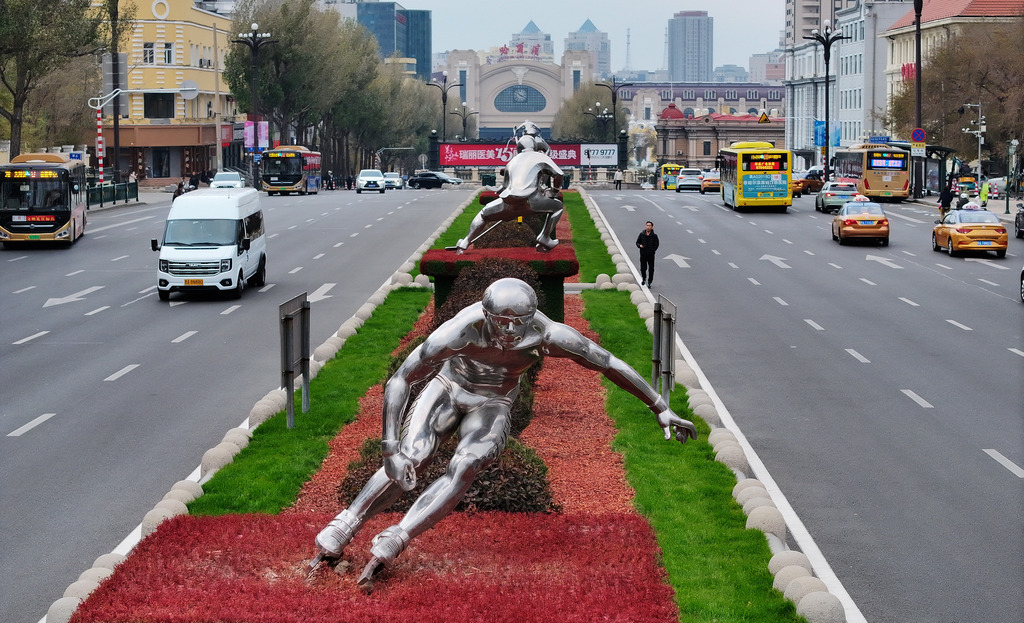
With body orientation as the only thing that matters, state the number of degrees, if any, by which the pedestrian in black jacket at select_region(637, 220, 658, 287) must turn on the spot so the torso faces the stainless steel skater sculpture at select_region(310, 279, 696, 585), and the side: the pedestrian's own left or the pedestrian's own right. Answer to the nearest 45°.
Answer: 0° — they already face it

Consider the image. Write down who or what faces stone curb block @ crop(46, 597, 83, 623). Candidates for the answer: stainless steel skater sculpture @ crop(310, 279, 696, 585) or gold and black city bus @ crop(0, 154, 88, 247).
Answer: the gold and black city bus

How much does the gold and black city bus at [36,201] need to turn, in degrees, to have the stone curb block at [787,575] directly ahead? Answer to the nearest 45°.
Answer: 0° — it already faces it

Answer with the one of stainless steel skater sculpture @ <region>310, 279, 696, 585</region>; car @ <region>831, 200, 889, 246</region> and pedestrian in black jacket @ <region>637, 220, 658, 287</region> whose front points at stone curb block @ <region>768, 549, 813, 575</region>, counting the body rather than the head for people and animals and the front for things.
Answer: the pedestrian in black jacket

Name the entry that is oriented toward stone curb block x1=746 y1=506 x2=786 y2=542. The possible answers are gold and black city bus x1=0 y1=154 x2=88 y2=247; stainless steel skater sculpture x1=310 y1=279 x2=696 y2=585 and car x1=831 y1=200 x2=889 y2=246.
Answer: the gold and black city bus

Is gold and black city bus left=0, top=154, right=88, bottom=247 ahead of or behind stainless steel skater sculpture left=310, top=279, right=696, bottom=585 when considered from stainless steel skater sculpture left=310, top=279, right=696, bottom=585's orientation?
behind

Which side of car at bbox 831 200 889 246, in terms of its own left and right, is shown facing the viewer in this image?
back

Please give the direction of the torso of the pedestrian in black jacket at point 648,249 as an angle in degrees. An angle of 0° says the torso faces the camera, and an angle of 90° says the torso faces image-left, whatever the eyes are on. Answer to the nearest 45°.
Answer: approximately 0°

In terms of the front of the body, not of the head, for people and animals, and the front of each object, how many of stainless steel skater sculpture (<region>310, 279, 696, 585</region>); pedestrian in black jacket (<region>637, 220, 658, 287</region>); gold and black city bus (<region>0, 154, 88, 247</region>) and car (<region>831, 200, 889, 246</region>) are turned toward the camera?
3

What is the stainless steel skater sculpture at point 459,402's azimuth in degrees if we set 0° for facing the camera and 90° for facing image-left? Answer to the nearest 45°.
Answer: approximately 0°

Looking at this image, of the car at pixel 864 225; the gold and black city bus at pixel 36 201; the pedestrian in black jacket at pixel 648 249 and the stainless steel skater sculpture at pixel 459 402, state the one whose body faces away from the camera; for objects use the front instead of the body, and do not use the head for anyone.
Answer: the car
